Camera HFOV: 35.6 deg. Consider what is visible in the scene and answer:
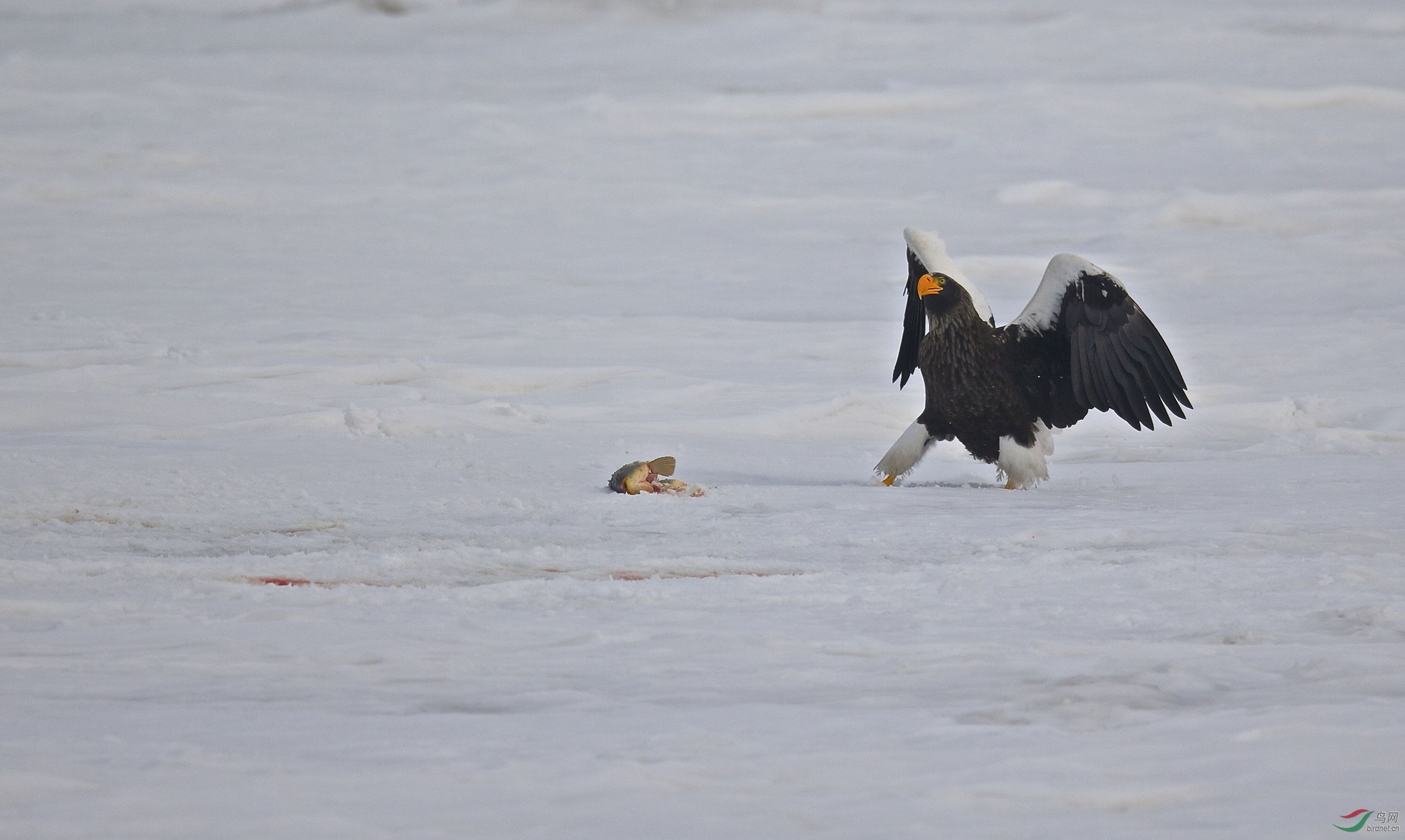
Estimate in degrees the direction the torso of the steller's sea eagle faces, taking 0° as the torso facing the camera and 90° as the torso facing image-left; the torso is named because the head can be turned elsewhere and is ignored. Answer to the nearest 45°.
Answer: approximately 45°
